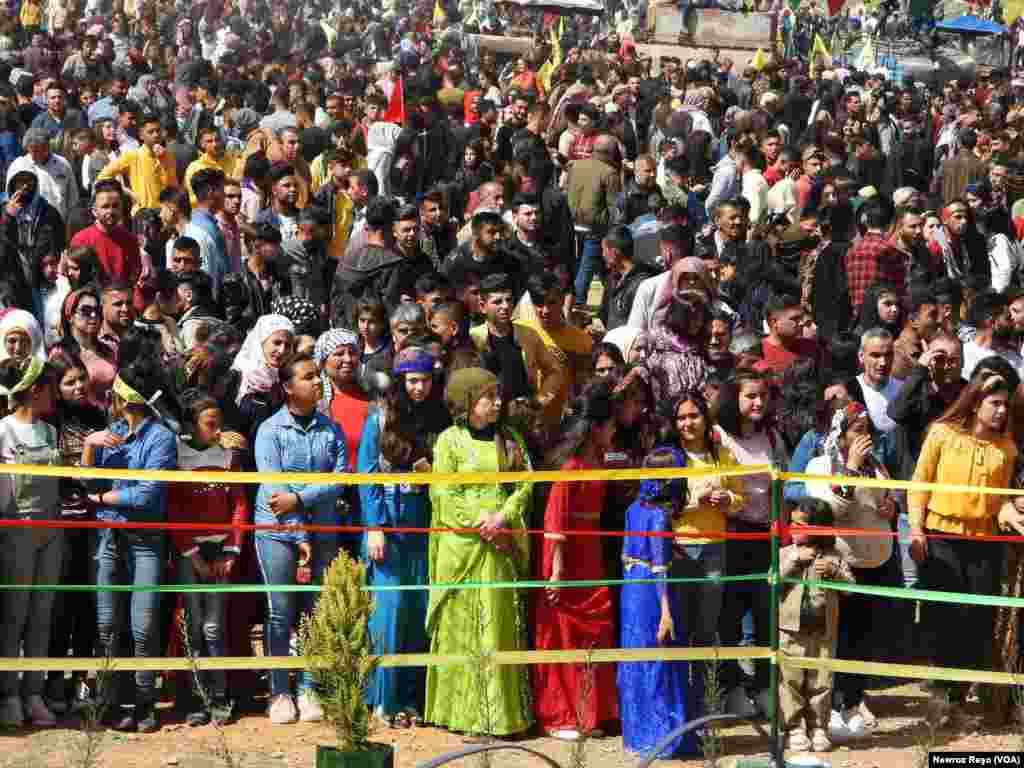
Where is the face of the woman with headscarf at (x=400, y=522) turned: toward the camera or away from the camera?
toward the camera

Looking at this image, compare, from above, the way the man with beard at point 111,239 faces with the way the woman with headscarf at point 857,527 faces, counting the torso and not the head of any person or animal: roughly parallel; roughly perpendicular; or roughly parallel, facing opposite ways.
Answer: roughly parallel

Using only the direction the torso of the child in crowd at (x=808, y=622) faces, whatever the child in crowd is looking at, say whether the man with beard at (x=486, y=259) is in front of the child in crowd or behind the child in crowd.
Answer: behind

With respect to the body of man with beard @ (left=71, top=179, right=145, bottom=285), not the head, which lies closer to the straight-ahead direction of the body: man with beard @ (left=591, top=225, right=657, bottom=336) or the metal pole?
the metal pole

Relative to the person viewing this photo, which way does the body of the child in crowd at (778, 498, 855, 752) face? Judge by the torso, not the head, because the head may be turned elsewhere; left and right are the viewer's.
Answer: facing the viewer

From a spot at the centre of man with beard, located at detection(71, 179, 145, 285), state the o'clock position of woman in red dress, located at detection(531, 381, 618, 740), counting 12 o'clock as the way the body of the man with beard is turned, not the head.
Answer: The woman in red dress is roughly at 11 o'clock from the man with beard.

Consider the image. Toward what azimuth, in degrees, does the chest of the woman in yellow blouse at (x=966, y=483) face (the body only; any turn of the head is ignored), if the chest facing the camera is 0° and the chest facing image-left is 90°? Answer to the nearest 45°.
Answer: approximately 315°

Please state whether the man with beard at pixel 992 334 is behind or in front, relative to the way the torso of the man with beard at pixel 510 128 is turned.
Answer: in front

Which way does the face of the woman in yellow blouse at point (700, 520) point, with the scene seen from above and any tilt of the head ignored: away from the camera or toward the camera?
toward the camera

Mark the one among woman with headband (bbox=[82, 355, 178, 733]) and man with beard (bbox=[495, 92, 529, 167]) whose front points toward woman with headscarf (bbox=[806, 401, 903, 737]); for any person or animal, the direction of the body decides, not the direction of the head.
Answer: the man with beard

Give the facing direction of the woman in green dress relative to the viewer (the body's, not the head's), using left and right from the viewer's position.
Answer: facing the viewer and to the right of the viewer

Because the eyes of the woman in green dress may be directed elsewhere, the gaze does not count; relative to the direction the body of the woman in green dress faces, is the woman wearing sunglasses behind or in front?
behind

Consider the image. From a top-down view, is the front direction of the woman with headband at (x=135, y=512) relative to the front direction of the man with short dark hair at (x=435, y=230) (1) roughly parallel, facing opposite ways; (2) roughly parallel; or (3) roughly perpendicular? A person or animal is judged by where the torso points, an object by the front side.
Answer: roughly parallel

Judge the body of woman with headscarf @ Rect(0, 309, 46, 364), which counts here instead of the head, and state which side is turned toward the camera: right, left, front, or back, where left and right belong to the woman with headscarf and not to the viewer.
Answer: front

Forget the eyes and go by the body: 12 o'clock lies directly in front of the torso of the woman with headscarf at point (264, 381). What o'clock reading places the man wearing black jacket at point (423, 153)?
The man wearing black jacket is roughly at 8 o'clock from the woman with headscarf.
